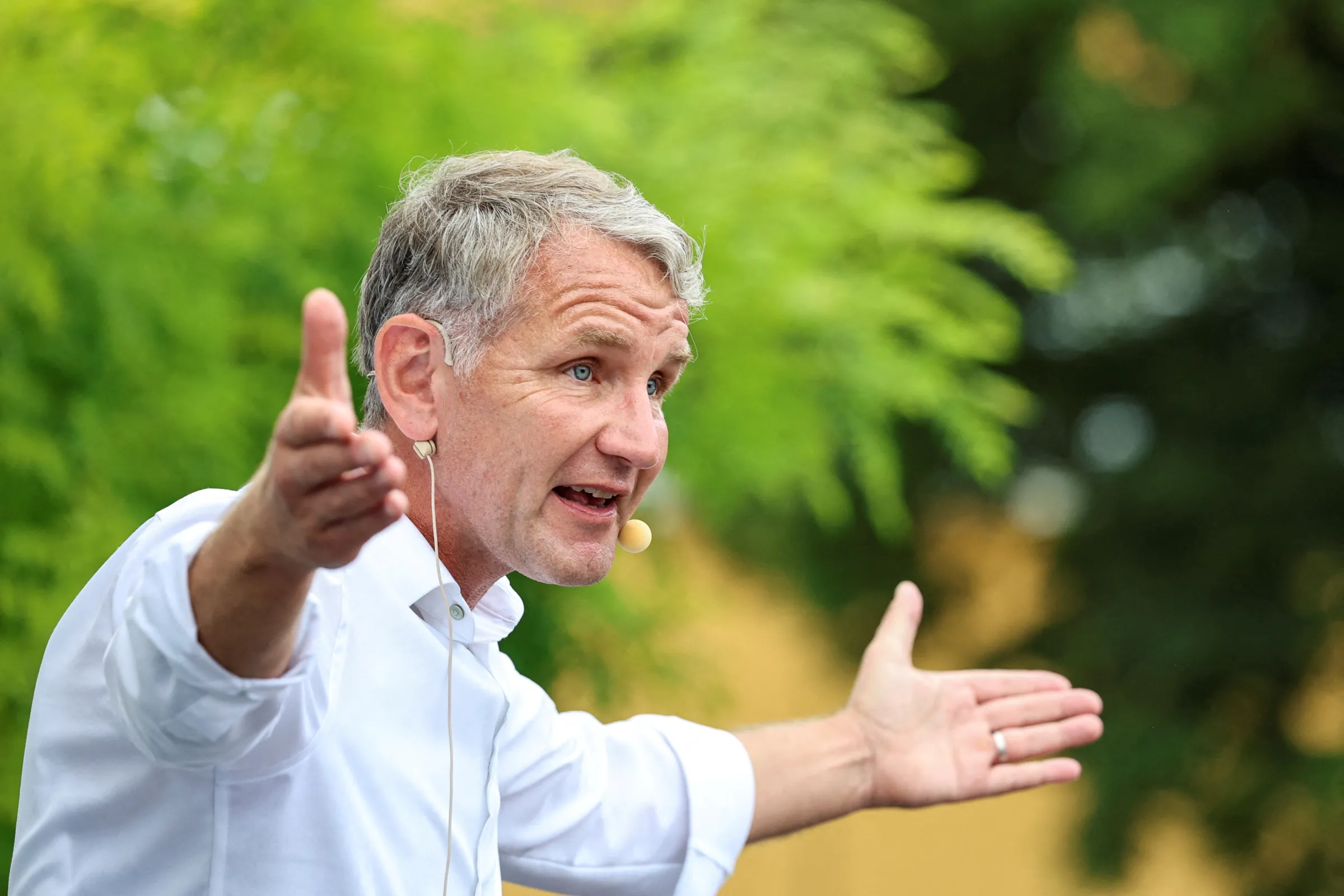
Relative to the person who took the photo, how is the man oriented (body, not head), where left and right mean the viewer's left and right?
facing the viewer and to the right of the viewer
